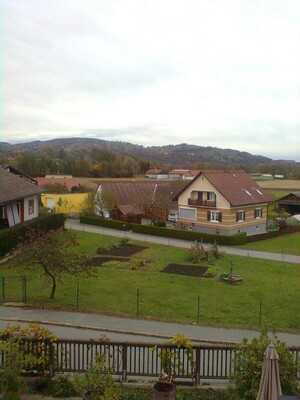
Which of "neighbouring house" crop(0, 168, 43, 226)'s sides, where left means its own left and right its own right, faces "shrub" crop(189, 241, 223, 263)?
front

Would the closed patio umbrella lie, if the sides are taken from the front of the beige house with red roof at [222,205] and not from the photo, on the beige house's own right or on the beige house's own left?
on the beige house's own left

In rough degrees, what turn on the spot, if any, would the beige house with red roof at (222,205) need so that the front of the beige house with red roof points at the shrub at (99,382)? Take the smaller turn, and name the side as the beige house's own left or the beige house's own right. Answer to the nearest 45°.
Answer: approximately 45° to the beige house's own left

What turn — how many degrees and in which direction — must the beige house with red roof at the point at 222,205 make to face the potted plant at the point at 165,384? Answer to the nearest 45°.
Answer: approximately 45° to its left

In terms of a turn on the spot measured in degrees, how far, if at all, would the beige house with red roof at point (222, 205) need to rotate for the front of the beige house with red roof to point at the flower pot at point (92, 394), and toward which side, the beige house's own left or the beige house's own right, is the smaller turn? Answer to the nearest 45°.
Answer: approximately 45° to the beige house's own left

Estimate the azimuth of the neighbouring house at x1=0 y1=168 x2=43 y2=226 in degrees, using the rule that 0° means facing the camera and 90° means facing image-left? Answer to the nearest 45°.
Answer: approximately 315°

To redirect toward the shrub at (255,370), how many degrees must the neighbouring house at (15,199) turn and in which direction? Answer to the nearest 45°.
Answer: approximately 45° to its right

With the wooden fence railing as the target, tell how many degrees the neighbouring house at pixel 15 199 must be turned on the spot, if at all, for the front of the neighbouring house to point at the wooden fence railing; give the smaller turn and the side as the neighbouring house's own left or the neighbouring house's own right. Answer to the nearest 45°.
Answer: approximately 45° to the neighbouring house's own right

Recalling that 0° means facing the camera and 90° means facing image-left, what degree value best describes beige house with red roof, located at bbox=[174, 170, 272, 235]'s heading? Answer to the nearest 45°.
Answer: approximately 45°

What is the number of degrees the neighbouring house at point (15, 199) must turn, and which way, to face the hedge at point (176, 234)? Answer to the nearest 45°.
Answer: approximately 45° to its left

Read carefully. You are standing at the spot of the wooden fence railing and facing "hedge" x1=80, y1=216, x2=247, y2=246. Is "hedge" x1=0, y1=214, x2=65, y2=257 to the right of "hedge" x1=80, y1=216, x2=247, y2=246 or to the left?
left

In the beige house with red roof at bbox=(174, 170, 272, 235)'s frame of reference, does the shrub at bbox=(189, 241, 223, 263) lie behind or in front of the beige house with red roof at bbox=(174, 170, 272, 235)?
in front

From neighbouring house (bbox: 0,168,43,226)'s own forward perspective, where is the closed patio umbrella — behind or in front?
in front

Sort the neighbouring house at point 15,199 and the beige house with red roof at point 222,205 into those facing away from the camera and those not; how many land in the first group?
0
